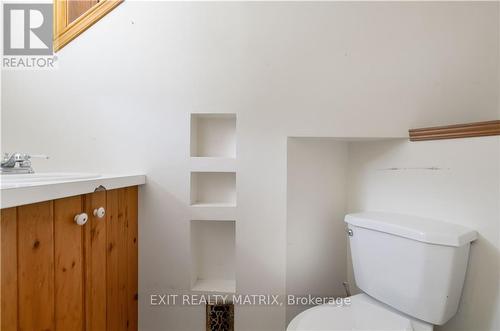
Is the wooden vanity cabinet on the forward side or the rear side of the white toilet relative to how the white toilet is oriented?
on the forward side

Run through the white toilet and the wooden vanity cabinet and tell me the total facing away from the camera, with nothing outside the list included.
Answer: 0

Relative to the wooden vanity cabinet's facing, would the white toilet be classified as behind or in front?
in front

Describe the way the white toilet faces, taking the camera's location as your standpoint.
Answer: facing the viewer and to the left of the viewer
